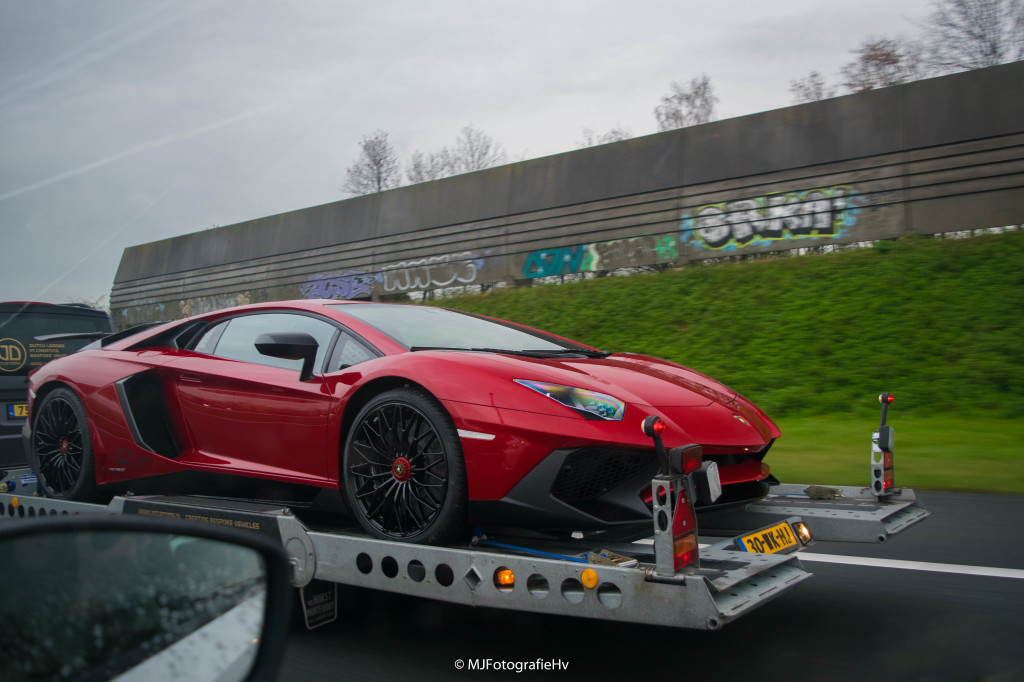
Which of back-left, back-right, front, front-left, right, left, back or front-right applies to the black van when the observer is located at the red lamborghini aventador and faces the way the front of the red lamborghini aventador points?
back

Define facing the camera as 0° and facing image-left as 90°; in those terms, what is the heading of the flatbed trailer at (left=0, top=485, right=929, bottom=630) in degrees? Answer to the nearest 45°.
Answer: approximately 135°

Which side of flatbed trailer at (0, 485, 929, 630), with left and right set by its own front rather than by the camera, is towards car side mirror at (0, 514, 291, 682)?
left

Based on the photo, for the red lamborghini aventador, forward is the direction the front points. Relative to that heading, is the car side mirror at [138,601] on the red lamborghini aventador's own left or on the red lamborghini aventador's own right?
on the red lamborghini aventador's own right
